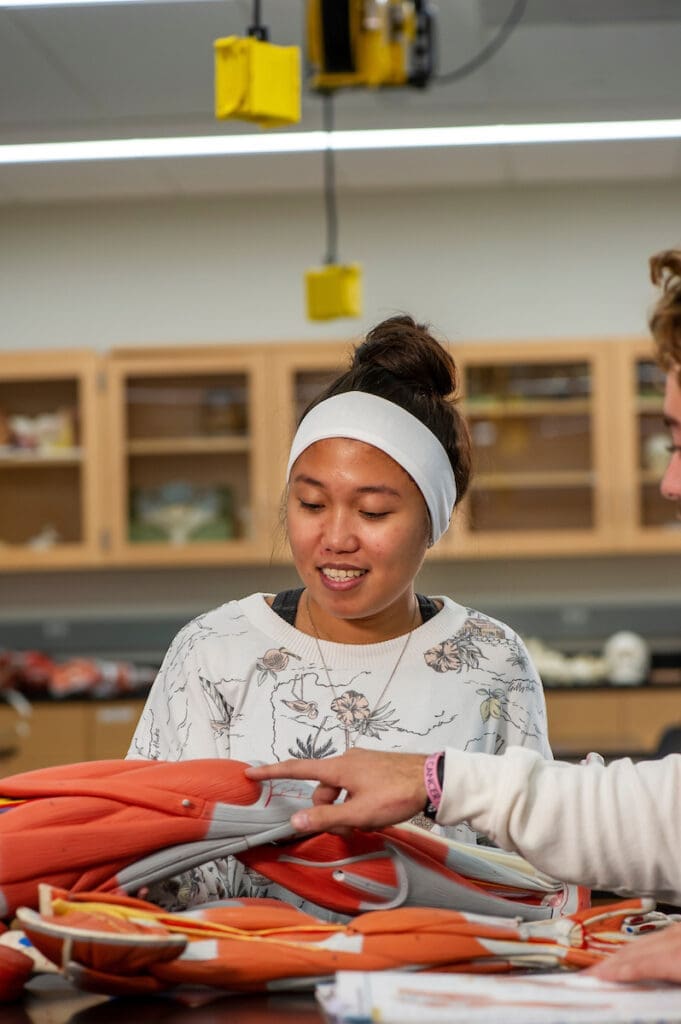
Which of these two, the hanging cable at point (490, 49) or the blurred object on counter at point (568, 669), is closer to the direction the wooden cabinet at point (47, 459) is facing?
the hanging cable

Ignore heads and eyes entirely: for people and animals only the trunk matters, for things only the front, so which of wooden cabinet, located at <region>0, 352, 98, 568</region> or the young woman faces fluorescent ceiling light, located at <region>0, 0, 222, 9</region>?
the wooden cabinet

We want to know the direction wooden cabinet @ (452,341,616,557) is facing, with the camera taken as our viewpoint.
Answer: facing the viewer

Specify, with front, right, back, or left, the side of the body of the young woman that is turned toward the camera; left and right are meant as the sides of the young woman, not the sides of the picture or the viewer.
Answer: front

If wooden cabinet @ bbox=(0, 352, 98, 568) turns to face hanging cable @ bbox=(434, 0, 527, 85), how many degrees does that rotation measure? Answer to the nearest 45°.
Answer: approximately 45° to its left

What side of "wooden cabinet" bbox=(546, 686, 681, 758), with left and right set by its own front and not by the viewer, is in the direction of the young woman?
front

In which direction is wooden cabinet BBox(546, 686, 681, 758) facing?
toward the camera

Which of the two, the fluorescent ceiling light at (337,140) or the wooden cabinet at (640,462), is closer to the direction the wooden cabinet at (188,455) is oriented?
the fluorescent ceiling light

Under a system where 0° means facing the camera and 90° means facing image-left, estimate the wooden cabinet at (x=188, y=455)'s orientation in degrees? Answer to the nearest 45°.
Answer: approximately 0°
